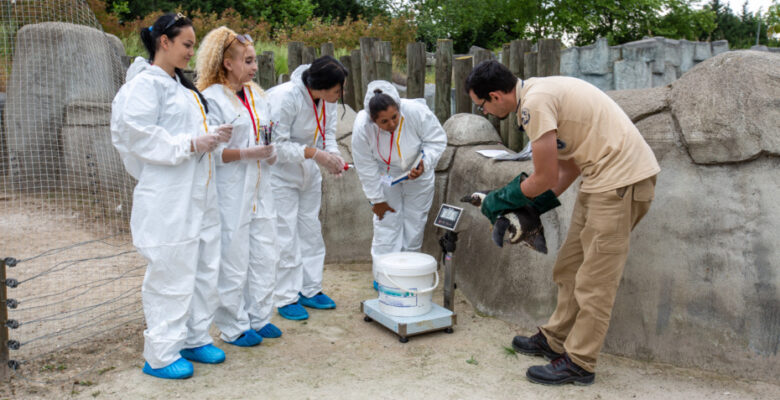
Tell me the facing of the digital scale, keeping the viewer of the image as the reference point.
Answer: facing the viewer and to the left of the viewer

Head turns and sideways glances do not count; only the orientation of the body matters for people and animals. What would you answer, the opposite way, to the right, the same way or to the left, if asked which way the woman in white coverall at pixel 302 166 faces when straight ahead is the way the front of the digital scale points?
to the left

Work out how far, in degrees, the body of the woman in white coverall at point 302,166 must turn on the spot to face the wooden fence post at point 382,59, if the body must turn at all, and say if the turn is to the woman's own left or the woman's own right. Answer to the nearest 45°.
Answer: approximately 135° to the woman's own left

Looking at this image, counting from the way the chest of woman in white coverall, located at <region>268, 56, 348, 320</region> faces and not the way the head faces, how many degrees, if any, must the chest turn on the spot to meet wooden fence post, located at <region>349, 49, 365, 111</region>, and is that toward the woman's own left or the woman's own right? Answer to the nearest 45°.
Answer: approximately 135° to the woman's own left

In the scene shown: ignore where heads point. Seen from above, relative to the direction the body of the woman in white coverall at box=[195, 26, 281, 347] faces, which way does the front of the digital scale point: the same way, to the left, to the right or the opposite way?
to the right

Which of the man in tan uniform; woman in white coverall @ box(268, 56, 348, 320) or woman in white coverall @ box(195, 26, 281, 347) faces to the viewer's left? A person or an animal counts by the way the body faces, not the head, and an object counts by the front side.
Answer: the man in tan uniform

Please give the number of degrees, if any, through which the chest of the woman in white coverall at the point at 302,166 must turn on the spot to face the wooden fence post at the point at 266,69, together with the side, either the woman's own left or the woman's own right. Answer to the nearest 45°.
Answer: approximately 135° to the woman's own left

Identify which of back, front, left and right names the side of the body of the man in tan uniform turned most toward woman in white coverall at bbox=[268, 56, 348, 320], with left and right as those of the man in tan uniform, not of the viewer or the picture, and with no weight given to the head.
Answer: front

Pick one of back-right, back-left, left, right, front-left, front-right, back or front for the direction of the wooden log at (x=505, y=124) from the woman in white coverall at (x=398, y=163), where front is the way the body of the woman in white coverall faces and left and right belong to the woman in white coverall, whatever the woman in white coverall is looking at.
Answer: back-left

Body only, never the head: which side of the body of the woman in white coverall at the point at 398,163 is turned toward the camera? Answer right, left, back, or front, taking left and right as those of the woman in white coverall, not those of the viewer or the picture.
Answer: front

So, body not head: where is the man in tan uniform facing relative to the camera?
to the viewer's left

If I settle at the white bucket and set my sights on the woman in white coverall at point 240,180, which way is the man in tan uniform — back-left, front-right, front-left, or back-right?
back-left

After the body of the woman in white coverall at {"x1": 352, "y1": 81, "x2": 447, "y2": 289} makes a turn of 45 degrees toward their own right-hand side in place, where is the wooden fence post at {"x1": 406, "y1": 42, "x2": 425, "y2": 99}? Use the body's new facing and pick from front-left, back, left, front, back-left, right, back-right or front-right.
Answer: back-right

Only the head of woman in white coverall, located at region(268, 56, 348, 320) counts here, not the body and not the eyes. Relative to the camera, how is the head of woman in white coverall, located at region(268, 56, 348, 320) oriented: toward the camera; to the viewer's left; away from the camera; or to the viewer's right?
to the viewer's right

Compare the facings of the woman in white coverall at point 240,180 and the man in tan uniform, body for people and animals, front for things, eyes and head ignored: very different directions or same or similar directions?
very different directions

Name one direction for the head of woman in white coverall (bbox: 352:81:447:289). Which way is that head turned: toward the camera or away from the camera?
toward the camera

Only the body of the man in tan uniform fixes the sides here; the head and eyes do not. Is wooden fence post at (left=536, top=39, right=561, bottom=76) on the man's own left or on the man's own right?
on the man's own right

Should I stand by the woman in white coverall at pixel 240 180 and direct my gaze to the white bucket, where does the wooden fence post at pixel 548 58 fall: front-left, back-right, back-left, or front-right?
front-left

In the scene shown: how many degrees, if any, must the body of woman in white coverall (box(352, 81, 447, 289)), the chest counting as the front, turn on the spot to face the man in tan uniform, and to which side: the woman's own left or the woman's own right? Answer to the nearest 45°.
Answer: approximately 45° to the woman's own left

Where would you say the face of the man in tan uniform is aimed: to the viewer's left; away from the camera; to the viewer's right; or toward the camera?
to the viewer's left

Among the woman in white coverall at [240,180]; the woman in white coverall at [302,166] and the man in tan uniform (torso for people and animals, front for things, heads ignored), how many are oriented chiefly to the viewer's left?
1

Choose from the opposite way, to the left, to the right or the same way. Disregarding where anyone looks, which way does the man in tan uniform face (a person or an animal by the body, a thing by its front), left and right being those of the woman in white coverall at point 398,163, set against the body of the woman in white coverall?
to the right

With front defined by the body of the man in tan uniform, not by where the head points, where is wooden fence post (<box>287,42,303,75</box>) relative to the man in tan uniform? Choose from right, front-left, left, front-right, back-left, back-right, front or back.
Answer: front-right

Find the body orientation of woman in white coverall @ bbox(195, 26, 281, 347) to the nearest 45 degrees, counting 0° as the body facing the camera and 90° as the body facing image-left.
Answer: approximately 315°
